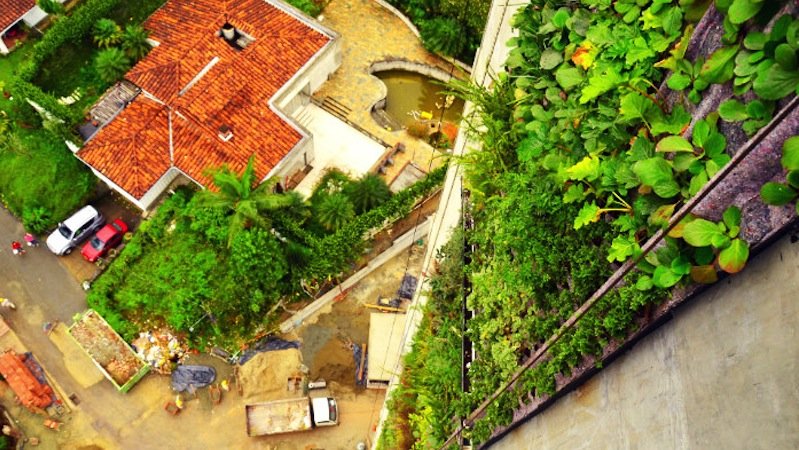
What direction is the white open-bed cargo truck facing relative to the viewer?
to the viewer's right

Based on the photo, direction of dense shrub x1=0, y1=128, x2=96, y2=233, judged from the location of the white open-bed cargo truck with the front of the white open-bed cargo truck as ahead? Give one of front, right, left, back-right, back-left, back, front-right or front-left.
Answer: back

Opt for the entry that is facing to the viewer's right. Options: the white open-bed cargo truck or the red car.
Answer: the white open-bed cargo truck

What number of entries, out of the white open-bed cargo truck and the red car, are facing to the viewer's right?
1

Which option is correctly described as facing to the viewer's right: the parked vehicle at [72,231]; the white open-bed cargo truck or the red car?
the white open-bed cargo truck

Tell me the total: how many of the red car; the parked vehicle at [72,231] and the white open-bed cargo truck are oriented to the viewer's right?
1
